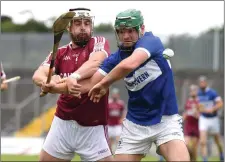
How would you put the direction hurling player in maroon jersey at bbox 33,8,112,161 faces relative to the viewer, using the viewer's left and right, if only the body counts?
facing the viewer

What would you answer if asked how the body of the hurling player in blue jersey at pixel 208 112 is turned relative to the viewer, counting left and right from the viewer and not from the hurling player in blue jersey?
facing the viewer and to the left of the viewer

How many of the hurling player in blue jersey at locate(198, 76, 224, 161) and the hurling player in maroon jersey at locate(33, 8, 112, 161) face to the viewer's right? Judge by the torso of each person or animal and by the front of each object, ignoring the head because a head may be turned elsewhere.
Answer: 0

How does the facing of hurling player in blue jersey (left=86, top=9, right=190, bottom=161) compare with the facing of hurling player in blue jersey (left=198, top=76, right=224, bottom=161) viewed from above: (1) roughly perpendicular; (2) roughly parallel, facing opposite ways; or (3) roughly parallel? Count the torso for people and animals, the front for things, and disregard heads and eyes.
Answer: roughly parallel

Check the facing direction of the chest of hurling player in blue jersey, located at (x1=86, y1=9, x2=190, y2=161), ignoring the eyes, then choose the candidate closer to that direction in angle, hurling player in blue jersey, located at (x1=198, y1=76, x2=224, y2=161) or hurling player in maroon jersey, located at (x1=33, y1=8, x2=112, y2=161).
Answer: the hurling player in maroon jersey

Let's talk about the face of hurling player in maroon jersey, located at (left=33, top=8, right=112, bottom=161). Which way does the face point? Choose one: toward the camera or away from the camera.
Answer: toward the camera

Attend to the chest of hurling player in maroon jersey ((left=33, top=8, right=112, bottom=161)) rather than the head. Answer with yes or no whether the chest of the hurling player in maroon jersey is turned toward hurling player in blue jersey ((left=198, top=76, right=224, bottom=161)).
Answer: no

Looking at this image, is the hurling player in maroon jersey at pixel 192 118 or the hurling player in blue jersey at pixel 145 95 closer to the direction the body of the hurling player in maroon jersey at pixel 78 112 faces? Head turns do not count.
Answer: the hurling player in blue jersey

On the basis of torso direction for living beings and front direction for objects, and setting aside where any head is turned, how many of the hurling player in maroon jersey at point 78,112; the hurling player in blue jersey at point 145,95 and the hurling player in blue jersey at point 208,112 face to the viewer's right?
0

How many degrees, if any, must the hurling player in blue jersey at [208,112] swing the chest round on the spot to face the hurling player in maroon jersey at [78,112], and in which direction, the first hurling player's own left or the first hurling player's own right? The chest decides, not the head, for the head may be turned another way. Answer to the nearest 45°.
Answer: approximately 45° to the first hurling player's own left
